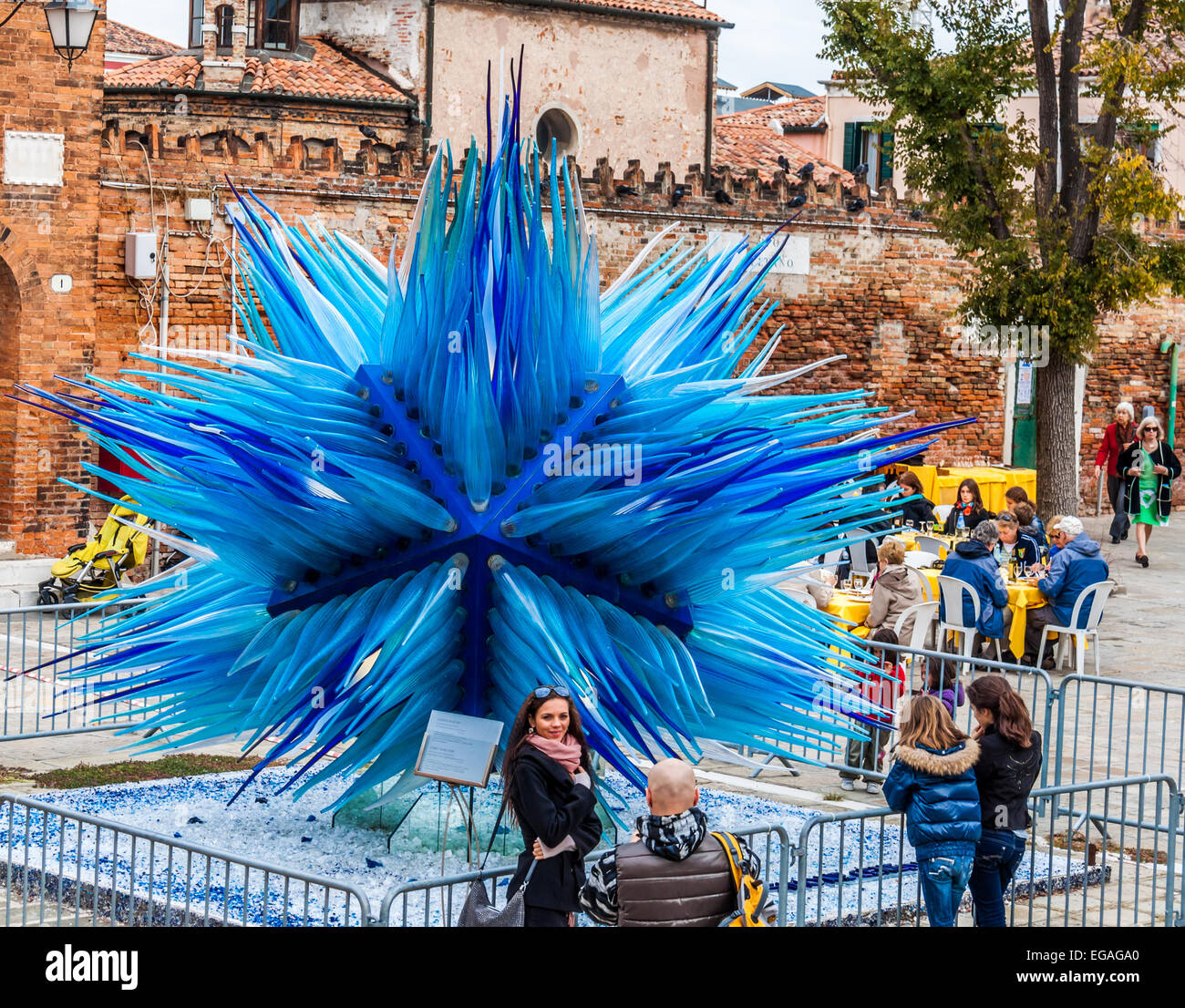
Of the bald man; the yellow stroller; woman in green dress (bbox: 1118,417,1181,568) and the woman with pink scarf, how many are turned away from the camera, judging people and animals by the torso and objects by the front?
1

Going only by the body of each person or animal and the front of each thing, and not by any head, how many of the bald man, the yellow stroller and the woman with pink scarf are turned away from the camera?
1

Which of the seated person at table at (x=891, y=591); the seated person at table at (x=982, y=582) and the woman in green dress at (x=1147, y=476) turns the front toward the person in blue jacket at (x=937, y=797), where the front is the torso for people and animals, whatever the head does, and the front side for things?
the woman in green dress

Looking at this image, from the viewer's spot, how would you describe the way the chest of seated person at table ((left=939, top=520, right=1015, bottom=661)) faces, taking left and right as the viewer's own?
facing away from the viewer and to the right of the viewer

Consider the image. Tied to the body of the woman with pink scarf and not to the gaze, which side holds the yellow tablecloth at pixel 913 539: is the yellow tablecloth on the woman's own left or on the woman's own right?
on the woman's own left

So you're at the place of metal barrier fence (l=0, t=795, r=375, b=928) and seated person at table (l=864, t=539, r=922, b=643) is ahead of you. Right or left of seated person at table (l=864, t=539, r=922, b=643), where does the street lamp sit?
left

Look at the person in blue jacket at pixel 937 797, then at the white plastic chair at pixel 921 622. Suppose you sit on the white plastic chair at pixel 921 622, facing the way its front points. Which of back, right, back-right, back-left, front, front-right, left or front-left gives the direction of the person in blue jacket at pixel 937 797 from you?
back-left

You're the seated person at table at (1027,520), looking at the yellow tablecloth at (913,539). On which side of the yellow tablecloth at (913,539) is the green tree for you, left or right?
right

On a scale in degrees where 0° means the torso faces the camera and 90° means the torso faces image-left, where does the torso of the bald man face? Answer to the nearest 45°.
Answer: approximately 180°

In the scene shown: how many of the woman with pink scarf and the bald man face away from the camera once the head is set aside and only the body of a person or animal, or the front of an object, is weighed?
1

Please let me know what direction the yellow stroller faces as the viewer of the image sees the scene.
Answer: facing the viewer and to the left of the viewer

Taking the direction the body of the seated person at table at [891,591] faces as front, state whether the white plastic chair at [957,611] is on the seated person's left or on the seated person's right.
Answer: on the seated person's right
